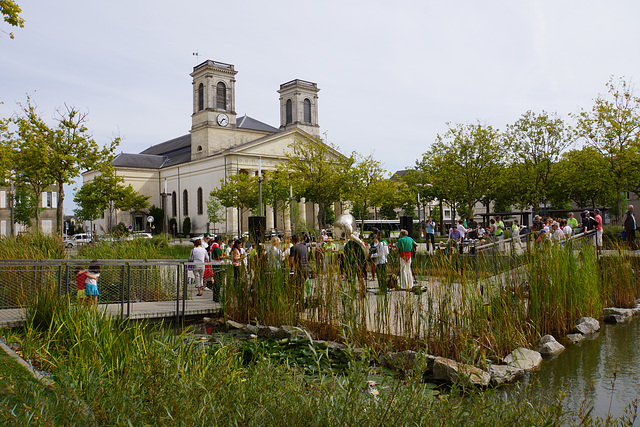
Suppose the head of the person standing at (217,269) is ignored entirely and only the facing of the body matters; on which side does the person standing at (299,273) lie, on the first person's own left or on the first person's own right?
on the first person's own right

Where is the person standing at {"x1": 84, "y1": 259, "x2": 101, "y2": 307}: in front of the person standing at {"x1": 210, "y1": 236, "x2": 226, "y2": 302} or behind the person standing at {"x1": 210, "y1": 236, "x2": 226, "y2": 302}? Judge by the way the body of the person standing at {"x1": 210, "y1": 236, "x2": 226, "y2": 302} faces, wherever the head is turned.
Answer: behind

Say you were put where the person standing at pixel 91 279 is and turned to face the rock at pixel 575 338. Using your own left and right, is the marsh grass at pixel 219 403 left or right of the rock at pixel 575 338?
right

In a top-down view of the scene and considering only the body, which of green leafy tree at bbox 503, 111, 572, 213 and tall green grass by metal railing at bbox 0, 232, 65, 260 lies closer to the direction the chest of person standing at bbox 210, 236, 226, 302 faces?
the green leafy tree

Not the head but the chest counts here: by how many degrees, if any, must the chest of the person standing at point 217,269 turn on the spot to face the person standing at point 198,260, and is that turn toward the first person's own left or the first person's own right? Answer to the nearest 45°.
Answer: approximately 90° to the first person's own left

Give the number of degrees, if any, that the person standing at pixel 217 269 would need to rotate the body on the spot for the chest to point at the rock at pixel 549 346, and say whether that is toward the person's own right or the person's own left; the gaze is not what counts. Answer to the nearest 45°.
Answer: approximately 45° to the person's own right
